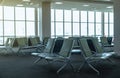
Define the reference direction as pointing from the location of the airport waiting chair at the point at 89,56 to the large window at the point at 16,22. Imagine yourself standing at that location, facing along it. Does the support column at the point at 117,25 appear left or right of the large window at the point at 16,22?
right

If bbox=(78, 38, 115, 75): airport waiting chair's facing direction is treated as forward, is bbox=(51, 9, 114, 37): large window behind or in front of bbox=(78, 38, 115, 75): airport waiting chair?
behind

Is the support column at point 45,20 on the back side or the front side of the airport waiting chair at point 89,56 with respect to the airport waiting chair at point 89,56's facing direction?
on the back side
